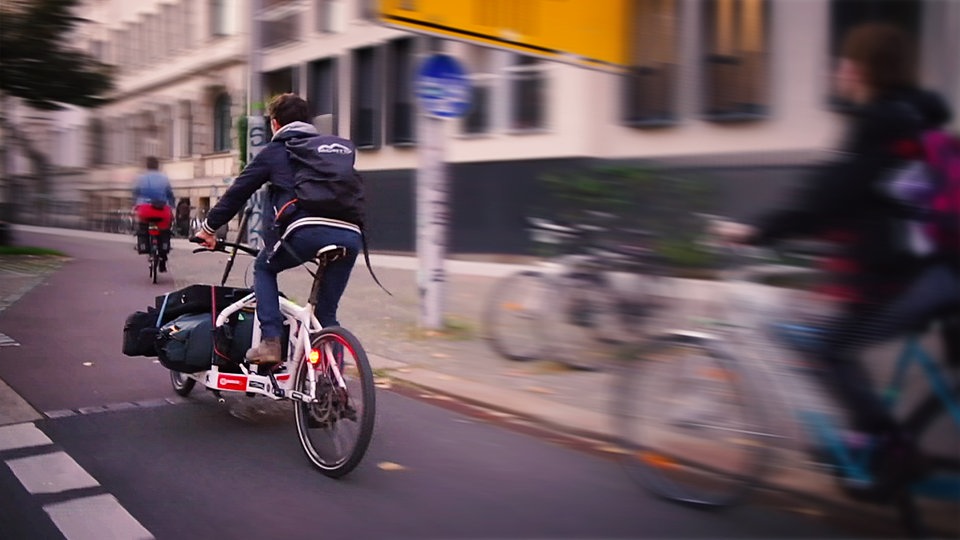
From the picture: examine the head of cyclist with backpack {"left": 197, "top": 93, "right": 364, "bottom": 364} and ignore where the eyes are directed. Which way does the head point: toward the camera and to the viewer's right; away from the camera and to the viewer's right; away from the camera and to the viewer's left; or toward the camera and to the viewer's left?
away from the camera and to the viewer's left

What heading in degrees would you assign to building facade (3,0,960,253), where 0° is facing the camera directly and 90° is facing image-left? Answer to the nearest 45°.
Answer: approximately 45°

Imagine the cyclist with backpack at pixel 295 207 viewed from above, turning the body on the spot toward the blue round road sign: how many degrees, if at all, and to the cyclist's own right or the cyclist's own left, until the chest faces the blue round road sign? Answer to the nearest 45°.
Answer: approximately 45° to the cyclist's own right

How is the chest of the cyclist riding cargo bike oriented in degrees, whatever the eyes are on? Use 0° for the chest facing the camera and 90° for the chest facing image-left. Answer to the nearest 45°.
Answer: approximately 135°

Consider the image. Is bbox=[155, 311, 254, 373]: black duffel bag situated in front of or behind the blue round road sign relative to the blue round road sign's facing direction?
in front

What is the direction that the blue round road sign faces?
toward the camera

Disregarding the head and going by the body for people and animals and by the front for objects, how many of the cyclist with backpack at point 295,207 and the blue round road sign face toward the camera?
1

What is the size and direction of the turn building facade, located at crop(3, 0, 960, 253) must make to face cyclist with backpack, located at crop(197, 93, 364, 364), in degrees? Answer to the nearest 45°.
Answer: approximately 45° to its left

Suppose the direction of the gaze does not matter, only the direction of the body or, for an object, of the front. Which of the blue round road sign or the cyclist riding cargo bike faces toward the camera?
the blue round road sign

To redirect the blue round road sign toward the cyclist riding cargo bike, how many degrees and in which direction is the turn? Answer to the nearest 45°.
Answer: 0° — it already faces them

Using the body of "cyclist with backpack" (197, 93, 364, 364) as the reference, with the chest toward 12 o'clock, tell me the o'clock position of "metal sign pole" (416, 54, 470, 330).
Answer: The metal sign pole is roughly at 2 o'clock from the cyclist with backpack.

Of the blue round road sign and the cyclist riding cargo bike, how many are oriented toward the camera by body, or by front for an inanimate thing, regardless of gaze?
1

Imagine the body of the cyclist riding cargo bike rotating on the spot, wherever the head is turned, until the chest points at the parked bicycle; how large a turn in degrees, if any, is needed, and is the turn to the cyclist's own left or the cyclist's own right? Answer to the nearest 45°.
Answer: approximately 90° to the cyclist's own right
